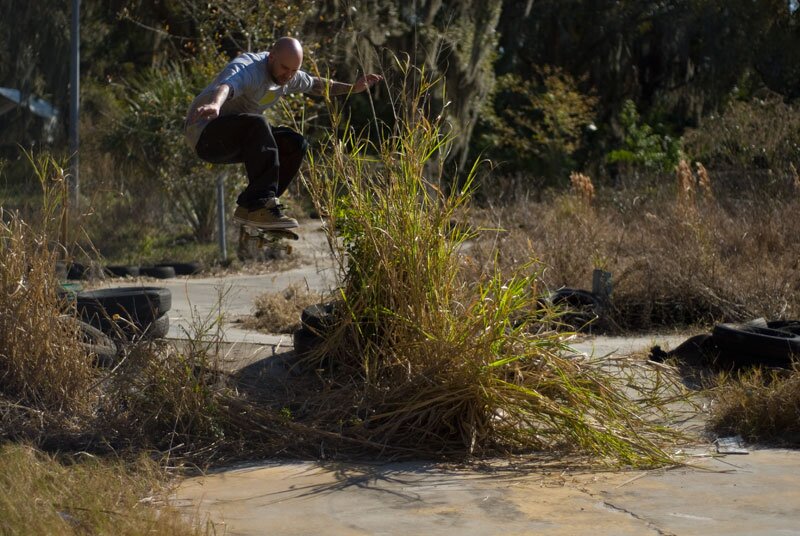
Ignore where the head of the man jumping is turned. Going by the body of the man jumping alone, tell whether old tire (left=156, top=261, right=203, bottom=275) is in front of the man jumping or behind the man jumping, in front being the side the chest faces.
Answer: behind

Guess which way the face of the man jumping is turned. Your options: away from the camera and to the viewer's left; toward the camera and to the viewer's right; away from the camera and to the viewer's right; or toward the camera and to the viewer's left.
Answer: toward the camera and to the viewer's right

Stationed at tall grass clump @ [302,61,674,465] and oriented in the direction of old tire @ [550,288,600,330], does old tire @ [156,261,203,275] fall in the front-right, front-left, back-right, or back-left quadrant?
front-left

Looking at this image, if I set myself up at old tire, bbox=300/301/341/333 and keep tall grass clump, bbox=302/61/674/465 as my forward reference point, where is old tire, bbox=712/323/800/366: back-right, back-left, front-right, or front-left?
front-left

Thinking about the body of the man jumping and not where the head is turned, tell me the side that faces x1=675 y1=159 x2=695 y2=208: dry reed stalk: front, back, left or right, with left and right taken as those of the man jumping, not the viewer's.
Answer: left

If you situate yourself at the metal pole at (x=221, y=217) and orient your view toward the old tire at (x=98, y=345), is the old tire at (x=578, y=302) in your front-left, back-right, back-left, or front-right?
front-left

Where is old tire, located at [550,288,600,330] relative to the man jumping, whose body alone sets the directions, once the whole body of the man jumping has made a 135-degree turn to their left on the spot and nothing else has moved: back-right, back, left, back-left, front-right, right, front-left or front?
front-right

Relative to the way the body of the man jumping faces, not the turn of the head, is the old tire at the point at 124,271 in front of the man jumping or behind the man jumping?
behind

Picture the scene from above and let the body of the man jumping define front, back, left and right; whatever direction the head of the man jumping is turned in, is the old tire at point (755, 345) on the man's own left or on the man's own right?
on the man's own left
